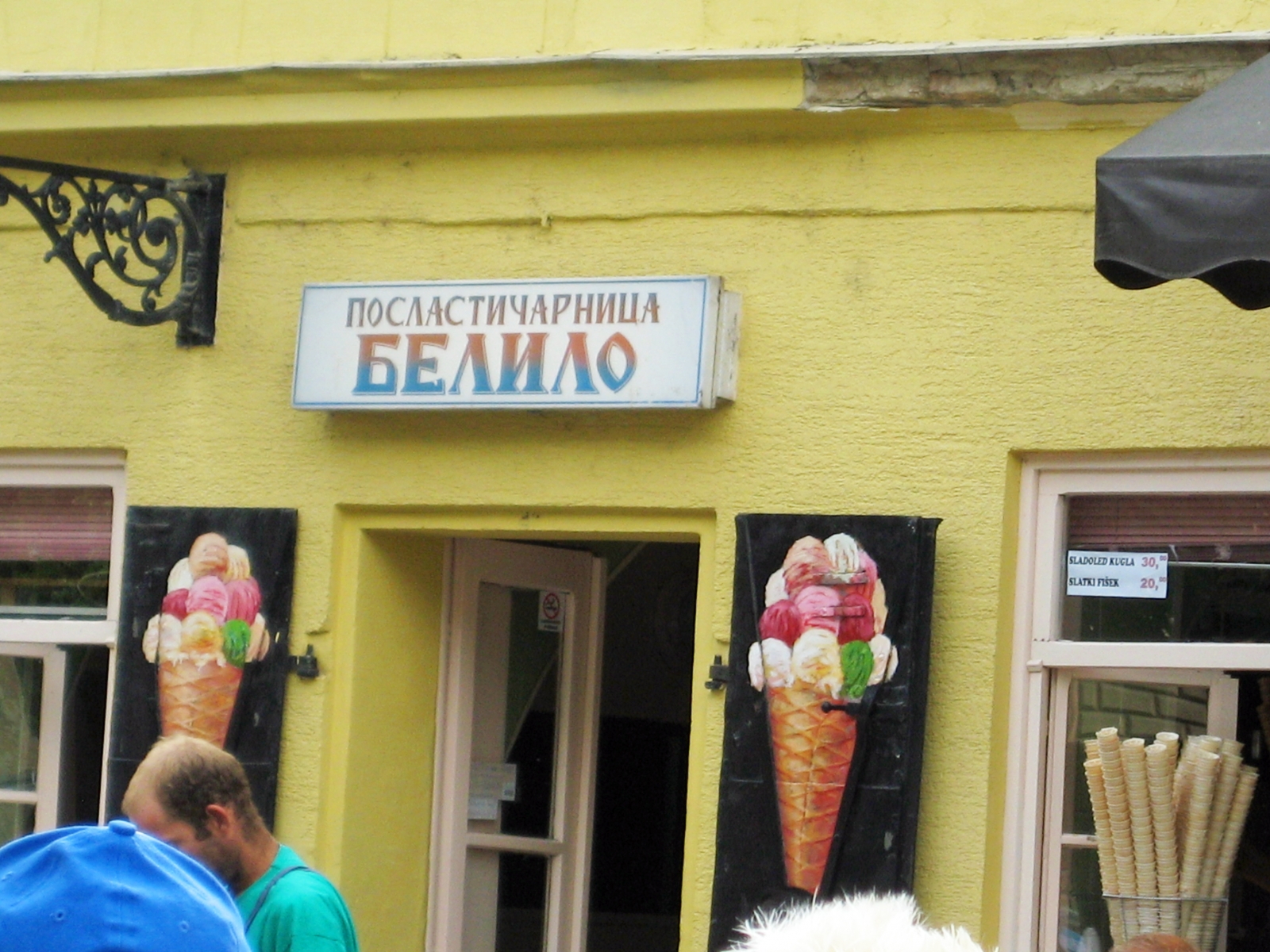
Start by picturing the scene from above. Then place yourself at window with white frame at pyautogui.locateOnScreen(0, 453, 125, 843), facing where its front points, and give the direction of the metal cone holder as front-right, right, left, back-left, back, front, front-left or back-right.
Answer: front-left

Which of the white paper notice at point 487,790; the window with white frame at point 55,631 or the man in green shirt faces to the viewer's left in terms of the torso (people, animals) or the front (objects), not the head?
the man in green shirt

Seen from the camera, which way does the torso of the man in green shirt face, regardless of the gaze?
to the viewer's left

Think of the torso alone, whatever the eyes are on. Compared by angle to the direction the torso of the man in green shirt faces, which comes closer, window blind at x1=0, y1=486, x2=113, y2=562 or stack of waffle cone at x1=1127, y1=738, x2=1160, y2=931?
the window blind

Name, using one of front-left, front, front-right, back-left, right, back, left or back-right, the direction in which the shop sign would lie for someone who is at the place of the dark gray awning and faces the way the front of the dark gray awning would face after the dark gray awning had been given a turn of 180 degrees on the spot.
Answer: front-left

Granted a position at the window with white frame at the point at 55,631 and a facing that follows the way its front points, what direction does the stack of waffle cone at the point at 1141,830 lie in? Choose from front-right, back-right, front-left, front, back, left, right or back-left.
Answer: front-left

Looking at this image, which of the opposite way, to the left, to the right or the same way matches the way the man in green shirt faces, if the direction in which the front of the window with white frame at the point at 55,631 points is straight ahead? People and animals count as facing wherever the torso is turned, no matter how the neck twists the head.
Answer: to the right
